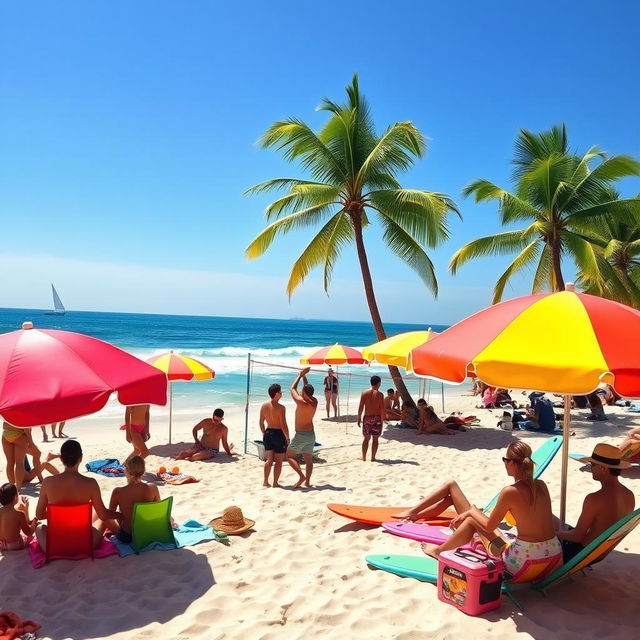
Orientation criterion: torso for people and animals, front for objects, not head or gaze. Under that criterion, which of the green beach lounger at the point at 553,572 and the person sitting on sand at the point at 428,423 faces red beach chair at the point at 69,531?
the green beach lounger

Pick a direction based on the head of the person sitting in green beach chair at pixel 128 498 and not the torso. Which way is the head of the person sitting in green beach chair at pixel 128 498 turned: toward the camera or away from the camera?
away from the camera

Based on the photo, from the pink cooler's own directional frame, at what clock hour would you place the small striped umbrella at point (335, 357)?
The small striped umbrella is roughly at 4 o'clock from the pink cooler.

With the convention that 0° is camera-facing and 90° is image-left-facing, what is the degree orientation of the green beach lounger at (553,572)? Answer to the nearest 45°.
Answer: approximately 90°

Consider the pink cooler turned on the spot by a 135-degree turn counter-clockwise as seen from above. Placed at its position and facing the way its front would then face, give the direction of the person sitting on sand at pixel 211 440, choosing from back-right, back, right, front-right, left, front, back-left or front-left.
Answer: back-left

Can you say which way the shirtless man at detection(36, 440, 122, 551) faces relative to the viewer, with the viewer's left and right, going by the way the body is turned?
facing away from the viewer

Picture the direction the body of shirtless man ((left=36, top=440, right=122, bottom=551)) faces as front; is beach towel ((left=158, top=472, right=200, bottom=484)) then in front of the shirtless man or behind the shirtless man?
in front

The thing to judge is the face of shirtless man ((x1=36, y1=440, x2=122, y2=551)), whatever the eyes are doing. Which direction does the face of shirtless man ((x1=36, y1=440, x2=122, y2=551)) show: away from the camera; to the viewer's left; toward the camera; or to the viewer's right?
away from the camera

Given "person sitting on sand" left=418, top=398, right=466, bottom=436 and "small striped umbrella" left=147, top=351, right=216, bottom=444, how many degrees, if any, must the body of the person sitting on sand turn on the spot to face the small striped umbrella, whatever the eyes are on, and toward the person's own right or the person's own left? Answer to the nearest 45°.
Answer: approximately 135° to the person's own right
